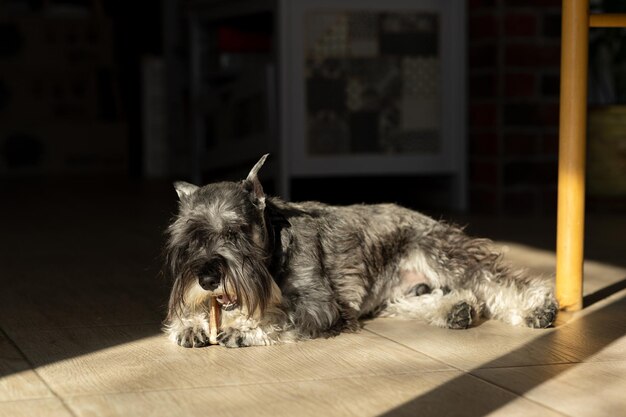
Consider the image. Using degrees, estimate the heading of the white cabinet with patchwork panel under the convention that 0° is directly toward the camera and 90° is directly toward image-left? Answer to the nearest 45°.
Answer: approximately 0°

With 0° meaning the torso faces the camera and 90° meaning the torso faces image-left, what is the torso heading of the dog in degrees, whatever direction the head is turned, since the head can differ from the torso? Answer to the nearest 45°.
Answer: approximately 45°

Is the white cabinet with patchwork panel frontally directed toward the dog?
yes

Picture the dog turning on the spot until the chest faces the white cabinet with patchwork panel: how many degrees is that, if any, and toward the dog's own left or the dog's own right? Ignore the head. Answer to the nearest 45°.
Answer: approximately 135° to the dog's own right
